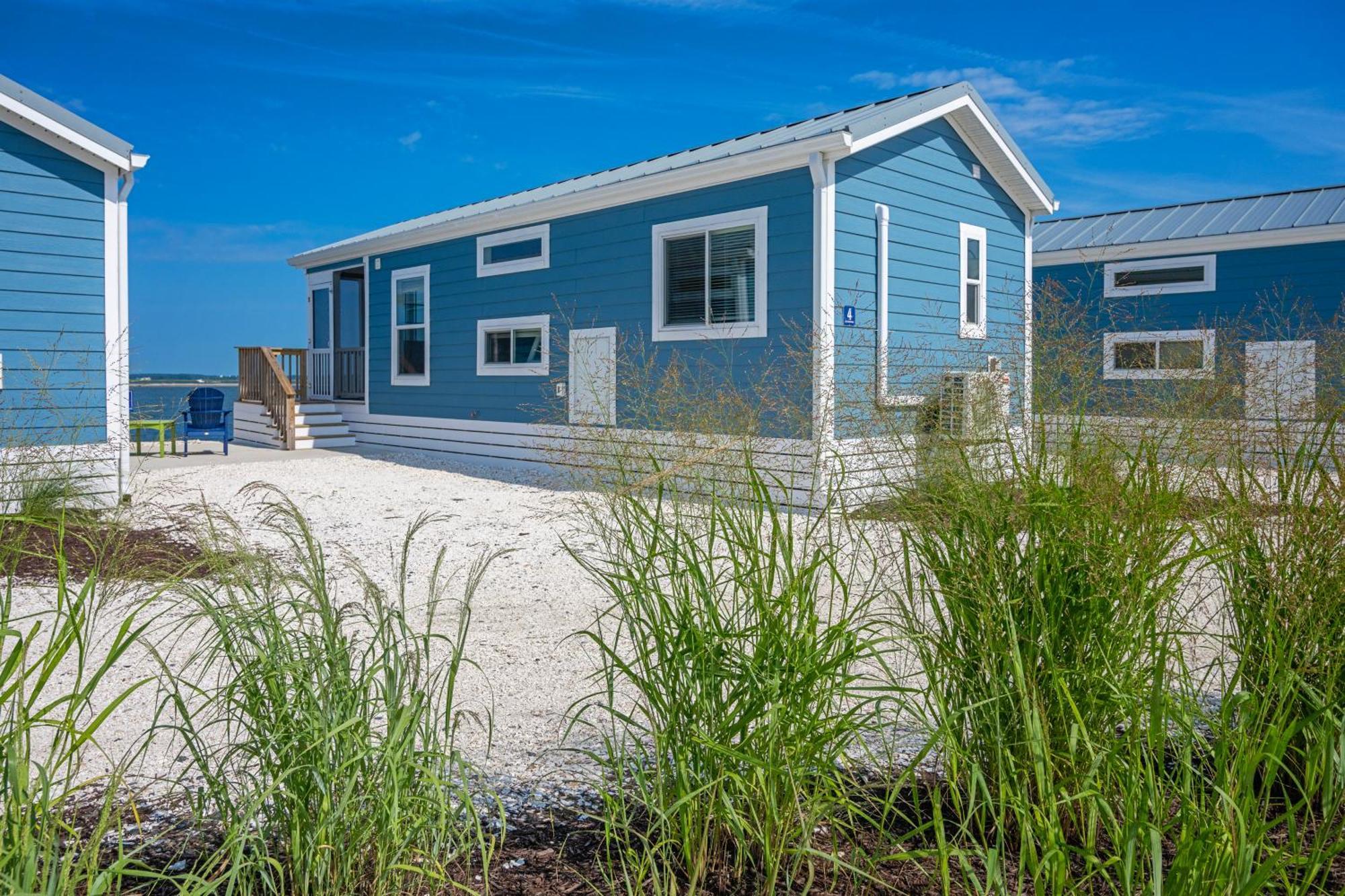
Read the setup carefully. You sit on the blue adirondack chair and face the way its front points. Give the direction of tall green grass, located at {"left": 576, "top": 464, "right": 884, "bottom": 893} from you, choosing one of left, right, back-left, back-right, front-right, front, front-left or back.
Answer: back

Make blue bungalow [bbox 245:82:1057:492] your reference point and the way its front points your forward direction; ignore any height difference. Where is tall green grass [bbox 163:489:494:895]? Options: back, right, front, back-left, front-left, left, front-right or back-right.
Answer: front-left

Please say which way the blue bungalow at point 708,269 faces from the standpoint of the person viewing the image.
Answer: facing away from the viewer and to the left of the viewer

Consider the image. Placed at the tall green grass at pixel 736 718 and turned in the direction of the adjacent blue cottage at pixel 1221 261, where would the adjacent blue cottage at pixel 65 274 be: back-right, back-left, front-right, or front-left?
front-left

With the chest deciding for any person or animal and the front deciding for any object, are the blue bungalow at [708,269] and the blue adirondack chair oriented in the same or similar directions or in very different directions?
same or similar directions

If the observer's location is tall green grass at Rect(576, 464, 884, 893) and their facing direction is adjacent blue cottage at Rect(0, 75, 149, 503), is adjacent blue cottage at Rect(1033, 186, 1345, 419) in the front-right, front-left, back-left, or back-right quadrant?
front-right

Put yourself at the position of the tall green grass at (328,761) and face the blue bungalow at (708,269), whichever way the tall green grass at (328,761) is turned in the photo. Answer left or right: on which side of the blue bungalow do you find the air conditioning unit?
right

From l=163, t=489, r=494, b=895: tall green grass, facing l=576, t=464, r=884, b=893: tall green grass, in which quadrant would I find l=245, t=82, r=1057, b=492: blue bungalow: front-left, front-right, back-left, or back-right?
front-left

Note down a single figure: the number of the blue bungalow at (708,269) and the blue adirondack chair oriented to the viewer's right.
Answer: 0

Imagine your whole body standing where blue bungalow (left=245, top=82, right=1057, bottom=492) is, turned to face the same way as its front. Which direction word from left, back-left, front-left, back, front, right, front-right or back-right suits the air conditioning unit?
back-left

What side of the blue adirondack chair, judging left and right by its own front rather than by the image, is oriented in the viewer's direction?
back
